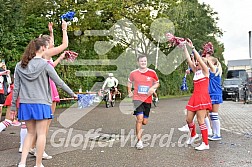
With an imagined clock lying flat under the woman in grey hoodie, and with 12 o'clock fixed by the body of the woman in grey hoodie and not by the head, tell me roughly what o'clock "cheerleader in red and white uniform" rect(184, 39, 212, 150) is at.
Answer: The cheerleader in red and white uniform is roughly at 1 o'clock from the woman in grey hoodie.

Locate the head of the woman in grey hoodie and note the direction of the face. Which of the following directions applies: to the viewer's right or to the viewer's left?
to the viewer's right

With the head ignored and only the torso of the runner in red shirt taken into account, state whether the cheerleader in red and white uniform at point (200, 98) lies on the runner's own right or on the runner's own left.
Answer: on the runner's own left

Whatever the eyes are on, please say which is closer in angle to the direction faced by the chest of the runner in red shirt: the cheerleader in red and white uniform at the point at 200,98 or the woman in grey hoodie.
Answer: the woman in grey hoodie

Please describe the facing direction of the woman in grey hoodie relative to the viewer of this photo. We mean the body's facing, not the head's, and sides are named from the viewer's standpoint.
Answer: facing away from the viewer and to the right of the viewer

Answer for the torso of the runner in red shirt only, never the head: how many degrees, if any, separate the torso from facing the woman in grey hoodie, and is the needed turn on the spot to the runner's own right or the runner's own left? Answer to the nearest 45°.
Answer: approximately 45° to the runner's own right

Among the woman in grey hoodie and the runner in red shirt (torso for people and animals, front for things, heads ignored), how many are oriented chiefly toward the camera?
1

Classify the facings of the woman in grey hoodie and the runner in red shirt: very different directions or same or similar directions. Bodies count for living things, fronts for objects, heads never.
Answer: very different directions

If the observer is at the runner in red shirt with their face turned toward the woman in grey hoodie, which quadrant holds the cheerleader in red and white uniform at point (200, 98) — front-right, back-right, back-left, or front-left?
back-left
